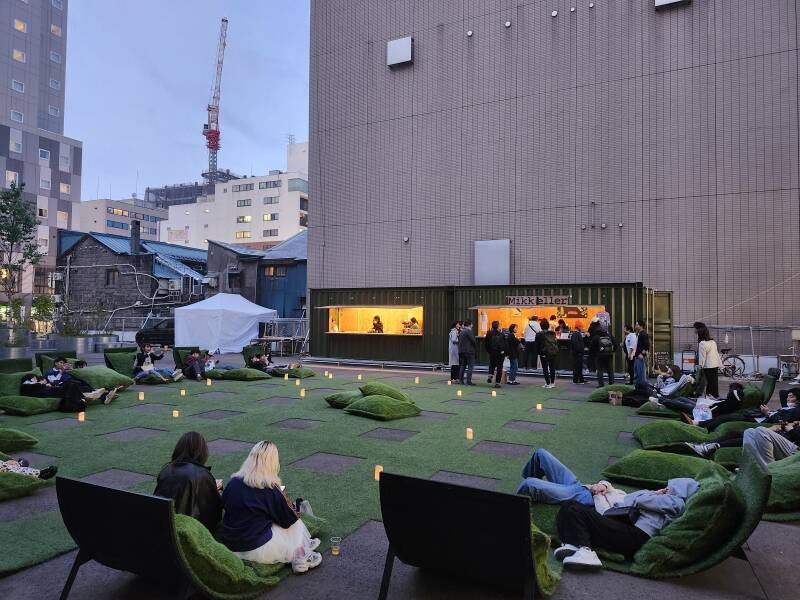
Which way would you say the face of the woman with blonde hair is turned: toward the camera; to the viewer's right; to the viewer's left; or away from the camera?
away from the camera

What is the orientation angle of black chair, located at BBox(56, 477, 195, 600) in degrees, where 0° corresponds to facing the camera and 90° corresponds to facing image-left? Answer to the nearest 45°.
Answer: approximately 225°

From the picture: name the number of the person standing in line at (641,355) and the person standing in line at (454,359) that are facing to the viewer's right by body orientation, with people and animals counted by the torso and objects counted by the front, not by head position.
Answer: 1

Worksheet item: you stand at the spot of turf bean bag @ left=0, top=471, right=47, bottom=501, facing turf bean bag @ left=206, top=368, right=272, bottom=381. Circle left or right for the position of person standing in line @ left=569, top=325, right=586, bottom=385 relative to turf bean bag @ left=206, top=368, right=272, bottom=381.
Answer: right

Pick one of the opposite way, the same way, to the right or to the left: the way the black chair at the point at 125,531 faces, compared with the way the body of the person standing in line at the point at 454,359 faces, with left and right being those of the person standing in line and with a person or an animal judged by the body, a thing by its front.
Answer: to the left

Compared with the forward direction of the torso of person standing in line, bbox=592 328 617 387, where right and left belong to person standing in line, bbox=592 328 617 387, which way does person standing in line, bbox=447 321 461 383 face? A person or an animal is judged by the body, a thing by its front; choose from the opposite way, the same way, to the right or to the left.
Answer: to the right

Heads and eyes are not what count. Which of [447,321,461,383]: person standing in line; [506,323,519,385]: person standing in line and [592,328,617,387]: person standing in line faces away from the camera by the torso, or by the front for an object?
[592,328,617,387]: person standing in line
